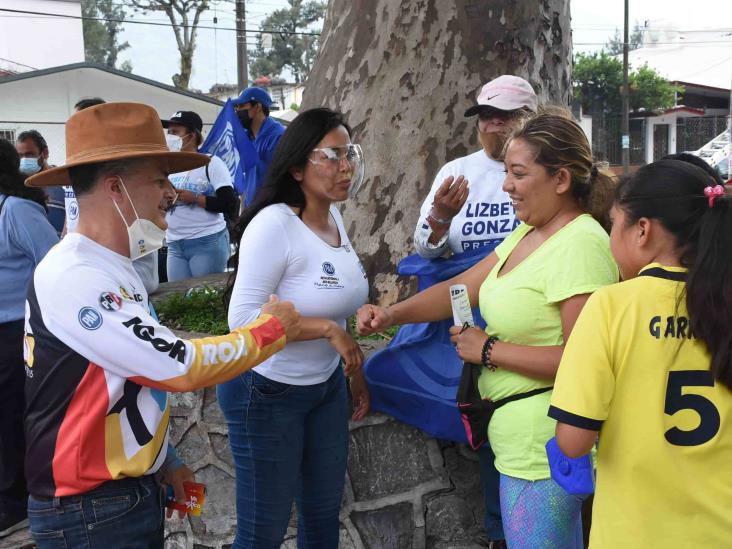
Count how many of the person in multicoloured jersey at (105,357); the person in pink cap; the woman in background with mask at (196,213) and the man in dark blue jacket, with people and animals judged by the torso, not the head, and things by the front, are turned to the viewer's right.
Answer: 1

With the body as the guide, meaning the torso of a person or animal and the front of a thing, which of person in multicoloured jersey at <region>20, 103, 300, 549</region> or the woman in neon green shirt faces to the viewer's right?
the person in multicoloured jersey

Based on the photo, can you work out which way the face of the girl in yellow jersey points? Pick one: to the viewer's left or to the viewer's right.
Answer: to the viewer's left

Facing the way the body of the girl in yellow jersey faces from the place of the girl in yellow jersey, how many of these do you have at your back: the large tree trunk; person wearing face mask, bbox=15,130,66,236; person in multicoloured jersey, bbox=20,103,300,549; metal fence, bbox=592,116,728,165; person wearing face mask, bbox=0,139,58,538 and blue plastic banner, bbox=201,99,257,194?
0

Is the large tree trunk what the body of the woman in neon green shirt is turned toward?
no

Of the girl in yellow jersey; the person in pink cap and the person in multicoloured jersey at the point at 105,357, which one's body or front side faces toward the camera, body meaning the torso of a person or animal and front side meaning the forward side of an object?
the person in pink cap

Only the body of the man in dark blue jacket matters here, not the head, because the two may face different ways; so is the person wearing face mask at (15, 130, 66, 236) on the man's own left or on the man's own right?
on the man's own right

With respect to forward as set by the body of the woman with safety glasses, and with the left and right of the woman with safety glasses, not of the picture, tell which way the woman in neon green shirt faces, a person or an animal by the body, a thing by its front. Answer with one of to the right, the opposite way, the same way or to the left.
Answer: to the right

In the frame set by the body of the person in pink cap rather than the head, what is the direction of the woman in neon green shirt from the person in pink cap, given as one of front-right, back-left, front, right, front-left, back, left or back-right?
front

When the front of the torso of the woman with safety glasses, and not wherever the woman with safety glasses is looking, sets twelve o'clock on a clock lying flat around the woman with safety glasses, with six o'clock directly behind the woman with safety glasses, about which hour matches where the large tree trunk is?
The large tree trunk is roughly at 8 o'clock from the woman with safety glasses.

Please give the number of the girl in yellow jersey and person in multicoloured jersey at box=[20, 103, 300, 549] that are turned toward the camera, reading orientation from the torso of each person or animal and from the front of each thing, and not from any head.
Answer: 0

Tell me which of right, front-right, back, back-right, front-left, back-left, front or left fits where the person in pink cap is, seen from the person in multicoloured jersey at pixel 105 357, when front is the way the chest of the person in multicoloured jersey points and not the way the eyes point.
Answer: front-left

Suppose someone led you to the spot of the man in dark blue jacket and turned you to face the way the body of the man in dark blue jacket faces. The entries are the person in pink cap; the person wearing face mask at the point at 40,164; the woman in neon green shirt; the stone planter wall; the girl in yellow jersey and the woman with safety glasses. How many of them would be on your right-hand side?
1

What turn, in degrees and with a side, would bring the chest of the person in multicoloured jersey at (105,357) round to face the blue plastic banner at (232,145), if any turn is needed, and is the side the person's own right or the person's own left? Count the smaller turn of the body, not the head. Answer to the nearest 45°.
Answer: approximately 90° to the person's own left

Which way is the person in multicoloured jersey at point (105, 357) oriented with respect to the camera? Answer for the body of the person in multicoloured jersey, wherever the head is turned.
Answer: to the viewer's right

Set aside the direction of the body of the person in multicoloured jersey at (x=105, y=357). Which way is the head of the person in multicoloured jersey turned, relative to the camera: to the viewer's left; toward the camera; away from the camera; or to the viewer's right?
to the viewer's right
